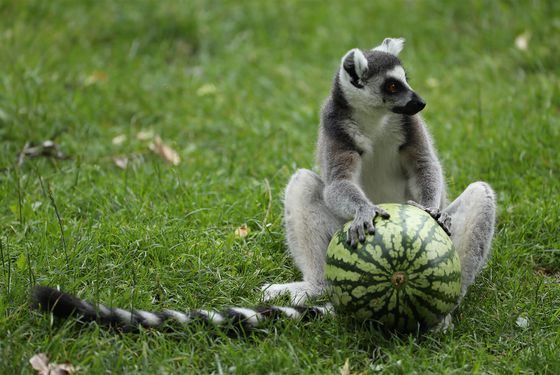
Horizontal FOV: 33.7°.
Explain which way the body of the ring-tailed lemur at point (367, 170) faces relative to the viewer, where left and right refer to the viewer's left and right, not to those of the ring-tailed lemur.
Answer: facing the viewer

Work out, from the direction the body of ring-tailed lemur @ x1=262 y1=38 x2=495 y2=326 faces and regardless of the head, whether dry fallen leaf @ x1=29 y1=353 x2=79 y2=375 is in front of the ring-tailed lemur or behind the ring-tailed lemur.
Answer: in front

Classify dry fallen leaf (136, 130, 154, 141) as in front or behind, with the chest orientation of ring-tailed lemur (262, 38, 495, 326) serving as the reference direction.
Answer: behind

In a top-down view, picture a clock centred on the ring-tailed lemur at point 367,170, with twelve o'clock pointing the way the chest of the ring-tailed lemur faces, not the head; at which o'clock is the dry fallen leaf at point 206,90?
The dry fallen leaf is roughly at 5 o'clock from the ring-tailed lemur.

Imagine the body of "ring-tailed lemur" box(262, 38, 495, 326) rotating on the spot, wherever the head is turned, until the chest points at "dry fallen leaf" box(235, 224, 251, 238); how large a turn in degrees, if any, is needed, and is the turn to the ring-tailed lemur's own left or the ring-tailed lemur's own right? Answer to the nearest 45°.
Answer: approximately 90° to the ring-tailed lemur's own right

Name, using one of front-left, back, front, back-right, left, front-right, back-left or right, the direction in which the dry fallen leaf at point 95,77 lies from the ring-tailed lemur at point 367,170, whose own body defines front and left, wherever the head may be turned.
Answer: back-right

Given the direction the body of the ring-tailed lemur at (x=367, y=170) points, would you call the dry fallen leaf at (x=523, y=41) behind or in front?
behind

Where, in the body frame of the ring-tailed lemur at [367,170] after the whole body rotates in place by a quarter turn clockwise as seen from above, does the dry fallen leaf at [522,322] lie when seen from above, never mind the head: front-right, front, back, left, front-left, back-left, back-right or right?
back-left

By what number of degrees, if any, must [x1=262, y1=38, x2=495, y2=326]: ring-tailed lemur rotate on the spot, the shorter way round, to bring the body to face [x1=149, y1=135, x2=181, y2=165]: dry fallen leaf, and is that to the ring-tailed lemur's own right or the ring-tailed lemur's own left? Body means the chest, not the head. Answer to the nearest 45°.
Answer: approximately 135° to the ring-tailed lemur's own right

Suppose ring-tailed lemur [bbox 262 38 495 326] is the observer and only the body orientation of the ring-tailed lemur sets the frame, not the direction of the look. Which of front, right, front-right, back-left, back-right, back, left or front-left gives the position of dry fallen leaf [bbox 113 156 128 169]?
back-right

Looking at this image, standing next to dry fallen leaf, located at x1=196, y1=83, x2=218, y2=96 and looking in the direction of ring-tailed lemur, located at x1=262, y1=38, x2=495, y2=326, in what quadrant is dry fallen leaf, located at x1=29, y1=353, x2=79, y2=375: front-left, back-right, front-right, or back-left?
front-right

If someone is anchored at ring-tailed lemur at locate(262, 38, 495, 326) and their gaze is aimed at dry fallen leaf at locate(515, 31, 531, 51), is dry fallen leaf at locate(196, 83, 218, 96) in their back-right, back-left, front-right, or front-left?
front-left

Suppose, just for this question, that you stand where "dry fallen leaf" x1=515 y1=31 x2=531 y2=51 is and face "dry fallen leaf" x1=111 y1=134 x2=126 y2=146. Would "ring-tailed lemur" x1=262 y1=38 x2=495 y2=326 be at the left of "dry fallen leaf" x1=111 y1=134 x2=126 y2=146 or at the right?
left

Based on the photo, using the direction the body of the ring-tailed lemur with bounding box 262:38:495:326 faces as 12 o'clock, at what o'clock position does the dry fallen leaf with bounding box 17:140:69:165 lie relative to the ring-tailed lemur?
The dry fallen leaf is roughly at 4 o'clock from the ring-tailed lemur.
